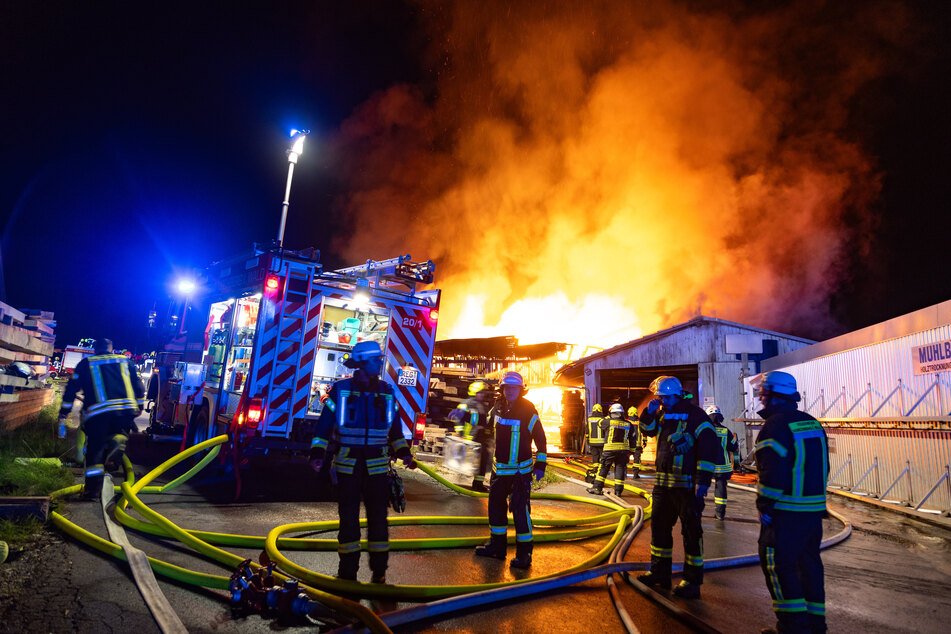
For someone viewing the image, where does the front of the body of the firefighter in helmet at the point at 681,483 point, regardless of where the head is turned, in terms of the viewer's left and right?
facing the viewer and to the left of the viewer

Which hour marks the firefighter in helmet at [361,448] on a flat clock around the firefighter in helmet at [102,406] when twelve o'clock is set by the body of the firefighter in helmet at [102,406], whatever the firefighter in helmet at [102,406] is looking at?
the firefighter in helmet at [361,448] is roughly at 5 o'clock from the firefighter in helmet at [102,406].

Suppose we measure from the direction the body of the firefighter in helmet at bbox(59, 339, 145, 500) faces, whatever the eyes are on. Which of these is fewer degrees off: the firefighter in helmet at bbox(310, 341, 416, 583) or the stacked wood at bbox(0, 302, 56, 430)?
the stacked wood

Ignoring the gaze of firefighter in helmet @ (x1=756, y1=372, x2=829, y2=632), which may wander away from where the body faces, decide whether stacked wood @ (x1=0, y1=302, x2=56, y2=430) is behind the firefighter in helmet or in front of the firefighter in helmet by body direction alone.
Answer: in front

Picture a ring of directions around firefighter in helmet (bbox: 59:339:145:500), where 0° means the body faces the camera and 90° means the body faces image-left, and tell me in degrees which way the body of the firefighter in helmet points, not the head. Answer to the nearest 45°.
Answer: approximately 180°

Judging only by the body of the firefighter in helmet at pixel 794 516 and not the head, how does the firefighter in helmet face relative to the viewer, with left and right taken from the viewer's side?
facing away from the viewer and to the left of the viewer

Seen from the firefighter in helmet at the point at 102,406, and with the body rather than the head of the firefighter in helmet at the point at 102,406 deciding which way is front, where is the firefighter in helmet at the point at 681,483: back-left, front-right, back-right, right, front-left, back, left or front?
back-right

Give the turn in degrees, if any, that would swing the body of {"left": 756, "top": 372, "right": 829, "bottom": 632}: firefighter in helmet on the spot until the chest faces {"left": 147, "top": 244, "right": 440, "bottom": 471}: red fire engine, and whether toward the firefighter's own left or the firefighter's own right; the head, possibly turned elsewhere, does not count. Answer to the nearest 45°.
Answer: approximately 45° to the firefighter's own left

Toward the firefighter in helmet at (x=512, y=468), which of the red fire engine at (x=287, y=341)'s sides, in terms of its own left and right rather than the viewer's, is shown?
back

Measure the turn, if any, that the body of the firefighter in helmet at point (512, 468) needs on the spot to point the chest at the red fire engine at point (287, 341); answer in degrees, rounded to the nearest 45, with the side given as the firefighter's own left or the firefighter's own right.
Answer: approximately 90° to the firefighter's own right

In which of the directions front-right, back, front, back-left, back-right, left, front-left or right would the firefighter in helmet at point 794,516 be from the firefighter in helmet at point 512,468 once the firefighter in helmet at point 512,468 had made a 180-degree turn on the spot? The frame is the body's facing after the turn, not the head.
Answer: right

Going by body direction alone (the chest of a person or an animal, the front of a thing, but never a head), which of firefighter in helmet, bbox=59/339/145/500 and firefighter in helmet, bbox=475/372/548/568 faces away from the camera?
firefighter in helmet, bbox=59/339/145/500

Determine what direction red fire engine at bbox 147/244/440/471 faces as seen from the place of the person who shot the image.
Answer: facing away from the viewer and to the left of the viewer

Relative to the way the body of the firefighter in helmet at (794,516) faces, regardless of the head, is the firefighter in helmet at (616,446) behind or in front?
in front
